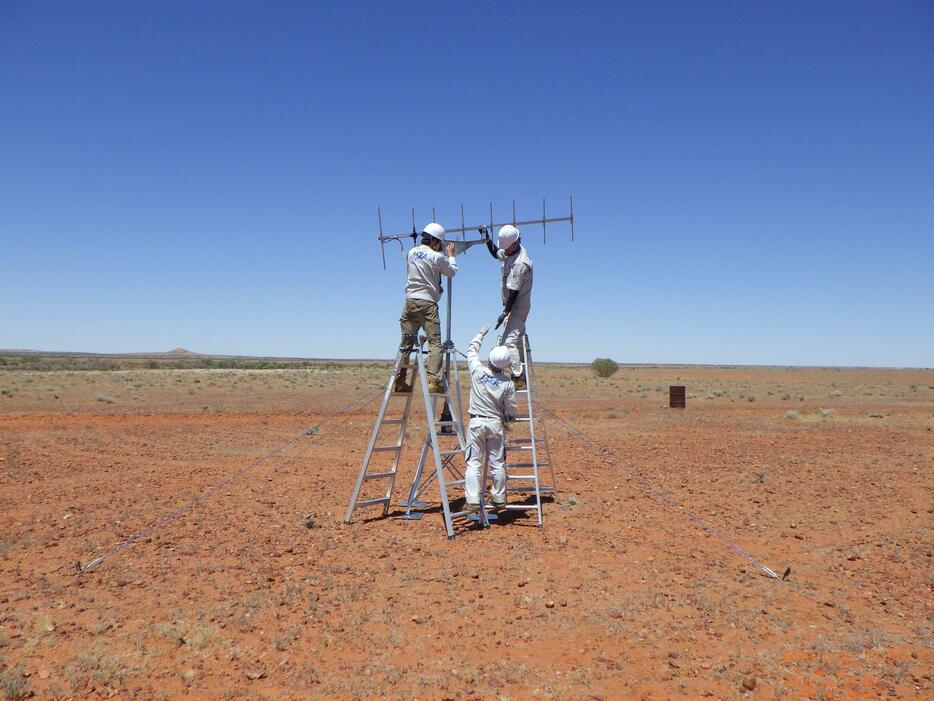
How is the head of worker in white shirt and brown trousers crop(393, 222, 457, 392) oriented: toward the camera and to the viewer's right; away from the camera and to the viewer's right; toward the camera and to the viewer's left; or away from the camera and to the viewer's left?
away from the camera and to the viewer's right

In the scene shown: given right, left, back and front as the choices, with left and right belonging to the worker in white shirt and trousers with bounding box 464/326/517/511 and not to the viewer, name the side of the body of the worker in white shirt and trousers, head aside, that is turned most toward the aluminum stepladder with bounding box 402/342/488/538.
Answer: left

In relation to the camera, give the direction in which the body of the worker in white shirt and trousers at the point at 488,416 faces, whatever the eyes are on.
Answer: away from the camera

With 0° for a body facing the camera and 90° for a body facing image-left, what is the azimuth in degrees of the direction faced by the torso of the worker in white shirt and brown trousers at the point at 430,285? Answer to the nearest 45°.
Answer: approximately 225°

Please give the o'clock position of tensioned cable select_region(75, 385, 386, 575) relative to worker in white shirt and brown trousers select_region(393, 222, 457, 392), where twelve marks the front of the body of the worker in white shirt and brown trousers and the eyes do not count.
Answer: The tensioned cable is roughly at 8 o'clock from the worker in white shirt and brown trousers.

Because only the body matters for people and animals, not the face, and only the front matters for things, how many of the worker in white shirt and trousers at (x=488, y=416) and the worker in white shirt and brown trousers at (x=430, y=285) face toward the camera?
0

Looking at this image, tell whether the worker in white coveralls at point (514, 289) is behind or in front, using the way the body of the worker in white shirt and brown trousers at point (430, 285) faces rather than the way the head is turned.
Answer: in front
